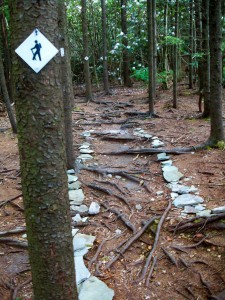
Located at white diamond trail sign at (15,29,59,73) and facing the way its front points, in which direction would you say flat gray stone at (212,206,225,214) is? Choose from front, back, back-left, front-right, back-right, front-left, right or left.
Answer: back-left

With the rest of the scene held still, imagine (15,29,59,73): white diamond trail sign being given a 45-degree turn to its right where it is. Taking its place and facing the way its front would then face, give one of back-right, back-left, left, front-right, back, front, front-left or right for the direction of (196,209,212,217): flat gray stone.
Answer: back

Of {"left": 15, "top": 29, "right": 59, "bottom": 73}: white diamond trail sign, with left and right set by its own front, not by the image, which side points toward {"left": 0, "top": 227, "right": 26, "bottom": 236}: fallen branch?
back

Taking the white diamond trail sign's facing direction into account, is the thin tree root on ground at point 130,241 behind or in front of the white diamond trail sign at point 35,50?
behind

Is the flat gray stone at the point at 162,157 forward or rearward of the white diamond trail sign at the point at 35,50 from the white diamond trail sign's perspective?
rearward

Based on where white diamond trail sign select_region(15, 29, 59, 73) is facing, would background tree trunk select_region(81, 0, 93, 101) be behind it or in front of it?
behind

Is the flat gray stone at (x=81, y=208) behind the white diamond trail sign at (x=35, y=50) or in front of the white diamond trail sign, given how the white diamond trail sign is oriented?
behind

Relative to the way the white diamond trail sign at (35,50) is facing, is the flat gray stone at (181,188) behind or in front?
behind

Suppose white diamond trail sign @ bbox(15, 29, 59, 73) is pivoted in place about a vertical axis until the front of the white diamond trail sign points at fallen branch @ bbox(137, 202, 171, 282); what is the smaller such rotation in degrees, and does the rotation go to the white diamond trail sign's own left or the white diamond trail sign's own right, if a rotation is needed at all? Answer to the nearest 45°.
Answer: approximately 135° to the white diamond trail sign's own left

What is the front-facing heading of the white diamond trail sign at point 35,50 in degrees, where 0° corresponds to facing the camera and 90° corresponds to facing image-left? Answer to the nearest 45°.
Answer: approximately 0°

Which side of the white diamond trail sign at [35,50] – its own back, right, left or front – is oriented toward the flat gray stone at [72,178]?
back

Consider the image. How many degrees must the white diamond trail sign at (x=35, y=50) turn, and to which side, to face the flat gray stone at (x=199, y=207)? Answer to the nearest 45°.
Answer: approximately 135° to its left

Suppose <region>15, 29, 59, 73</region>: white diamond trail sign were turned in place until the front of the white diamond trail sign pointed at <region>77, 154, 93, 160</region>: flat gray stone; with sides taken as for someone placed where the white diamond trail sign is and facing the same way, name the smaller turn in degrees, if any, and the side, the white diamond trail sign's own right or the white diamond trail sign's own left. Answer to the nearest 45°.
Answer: approximately 180°

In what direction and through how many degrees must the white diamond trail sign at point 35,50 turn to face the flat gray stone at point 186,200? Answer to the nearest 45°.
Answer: approximately 135° to its left

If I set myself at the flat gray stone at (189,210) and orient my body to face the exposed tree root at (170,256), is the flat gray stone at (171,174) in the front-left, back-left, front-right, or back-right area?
back-right
